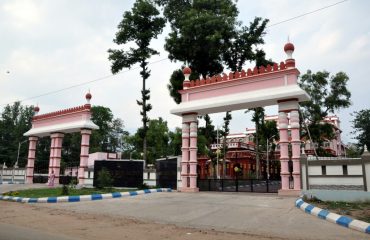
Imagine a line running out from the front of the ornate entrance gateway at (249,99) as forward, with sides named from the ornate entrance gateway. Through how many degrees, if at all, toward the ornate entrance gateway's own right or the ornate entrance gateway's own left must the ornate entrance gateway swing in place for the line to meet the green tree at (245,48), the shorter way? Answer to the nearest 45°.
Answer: approximately 135° to the ornate entrance gateway's own right

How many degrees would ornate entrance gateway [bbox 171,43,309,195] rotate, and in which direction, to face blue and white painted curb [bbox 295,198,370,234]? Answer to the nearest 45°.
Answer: approximately 45° to its left

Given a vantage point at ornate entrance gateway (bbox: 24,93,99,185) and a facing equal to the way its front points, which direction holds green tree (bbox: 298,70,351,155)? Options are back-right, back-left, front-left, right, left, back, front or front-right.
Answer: back-left

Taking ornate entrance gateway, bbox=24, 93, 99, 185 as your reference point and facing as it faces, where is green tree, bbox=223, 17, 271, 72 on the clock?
The green tree is roughly at 8 o'clock from the ornate entrance gateway.

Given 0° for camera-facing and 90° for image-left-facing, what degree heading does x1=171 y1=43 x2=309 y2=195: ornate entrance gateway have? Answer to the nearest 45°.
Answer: approximately 45°

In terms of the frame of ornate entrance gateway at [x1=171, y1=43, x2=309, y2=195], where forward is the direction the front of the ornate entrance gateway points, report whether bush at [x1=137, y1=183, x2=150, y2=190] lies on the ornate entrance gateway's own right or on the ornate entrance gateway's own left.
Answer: on the ornate entrance gateway's own right

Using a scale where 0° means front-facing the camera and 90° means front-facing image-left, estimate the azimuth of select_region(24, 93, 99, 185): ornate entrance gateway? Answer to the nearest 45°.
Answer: approximately 45°

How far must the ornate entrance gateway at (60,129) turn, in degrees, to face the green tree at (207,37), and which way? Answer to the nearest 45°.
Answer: approximately 135° to its left

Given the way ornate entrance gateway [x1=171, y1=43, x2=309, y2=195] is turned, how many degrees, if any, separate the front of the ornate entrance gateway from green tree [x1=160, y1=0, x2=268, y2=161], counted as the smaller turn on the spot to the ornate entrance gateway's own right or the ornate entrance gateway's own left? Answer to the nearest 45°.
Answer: approximately 135° to the ornate entrance gateway's own right

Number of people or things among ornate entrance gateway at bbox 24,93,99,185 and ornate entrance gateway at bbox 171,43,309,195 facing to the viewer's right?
0

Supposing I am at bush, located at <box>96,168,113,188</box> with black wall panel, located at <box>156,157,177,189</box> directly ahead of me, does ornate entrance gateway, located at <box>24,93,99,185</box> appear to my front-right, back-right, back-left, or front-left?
back-left

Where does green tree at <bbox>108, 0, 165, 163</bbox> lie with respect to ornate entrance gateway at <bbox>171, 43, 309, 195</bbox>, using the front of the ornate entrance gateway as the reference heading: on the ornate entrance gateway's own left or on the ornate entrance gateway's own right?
on the ornate entrance gateway's own right

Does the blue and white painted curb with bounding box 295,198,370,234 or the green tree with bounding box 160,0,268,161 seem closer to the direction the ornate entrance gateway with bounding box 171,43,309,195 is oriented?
the blue and white painted curb

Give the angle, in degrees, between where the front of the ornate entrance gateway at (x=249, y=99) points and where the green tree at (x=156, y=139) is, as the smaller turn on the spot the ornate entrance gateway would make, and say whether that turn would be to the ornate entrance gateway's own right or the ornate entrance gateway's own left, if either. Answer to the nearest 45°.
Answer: approximately 90° to the ornate entrance gateway's own right
